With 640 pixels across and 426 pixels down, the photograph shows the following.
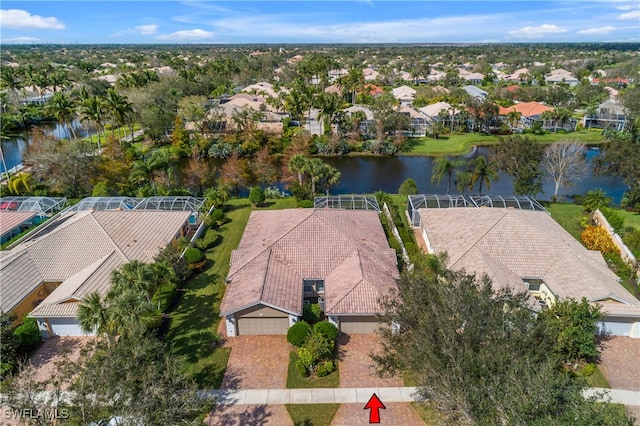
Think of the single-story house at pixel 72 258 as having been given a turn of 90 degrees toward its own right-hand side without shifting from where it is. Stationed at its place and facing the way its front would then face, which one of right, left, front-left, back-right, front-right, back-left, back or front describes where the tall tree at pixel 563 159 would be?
back-right

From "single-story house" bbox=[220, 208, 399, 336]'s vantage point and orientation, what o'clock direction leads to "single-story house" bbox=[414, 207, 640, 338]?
"single-story house" bbox=[414, 207, 640, 338] is roughly at 9 o'clock from "single-story house" bbox=[220, 208, 399, 336].

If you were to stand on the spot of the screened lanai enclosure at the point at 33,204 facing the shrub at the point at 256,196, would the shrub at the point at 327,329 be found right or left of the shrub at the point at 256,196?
right

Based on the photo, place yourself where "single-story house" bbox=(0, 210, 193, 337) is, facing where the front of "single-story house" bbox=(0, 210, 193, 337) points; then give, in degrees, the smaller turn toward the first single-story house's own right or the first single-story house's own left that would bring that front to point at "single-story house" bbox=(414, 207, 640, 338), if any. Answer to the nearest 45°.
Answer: approximately 90° to the first single-story house's own left

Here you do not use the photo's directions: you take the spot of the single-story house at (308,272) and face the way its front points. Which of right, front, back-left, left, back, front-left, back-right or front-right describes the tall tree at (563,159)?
back-left

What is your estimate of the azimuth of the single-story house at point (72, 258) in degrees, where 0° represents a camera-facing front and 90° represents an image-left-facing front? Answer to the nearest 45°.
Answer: approximately 45°

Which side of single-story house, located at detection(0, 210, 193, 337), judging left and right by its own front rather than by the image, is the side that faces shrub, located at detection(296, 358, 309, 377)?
left

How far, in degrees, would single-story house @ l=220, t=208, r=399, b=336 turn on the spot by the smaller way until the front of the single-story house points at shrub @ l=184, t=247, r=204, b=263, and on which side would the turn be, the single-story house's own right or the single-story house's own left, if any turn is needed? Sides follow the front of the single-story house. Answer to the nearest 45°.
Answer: approximately 135° to the single-story house's own right

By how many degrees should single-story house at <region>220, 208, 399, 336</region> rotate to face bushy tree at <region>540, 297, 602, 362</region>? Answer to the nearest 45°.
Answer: approximately 45° to its left

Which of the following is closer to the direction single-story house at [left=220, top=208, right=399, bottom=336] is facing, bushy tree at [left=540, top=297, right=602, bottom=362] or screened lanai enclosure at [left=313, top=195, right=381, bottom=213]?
the bushy tree
